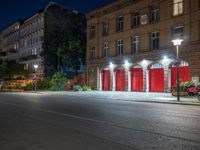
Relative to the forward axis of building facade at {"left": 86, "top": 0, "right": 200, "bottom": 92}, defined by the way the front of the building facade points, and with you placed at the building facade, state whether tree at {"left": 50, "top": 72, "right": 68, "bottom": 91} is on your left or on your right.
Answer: on your right

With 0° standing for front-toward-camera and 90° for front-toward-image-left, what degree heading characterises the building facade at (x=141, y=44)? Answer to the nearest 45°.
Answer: approximately 45°
